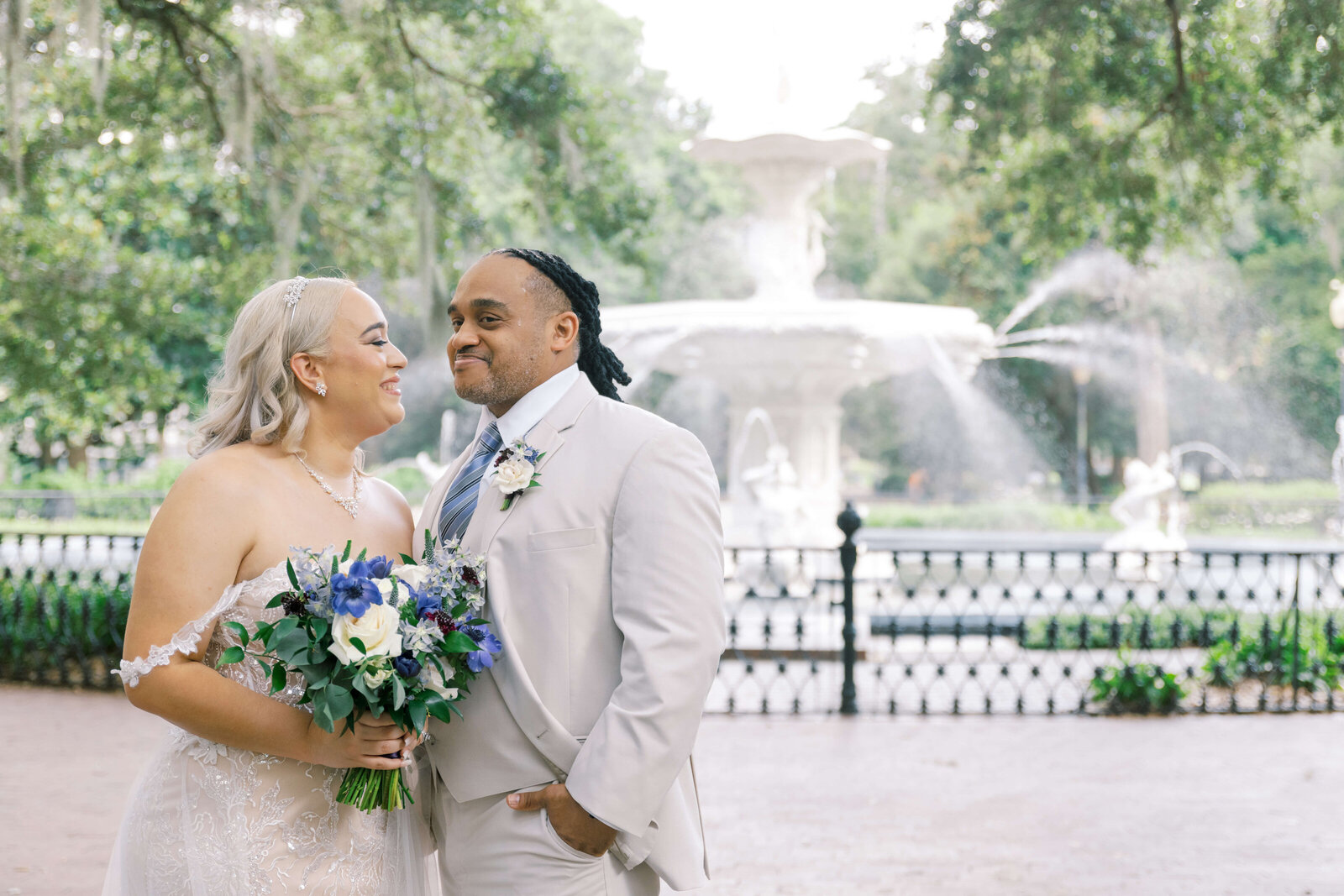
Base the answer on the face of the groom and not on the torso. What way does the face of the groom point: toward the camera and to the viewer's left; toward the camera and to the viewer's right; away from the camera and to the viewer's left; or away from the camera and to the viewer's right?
toward the camera and to the viewer's left

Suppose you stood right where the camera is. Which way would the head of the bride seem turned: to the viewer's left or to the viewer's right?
to the viewer's right

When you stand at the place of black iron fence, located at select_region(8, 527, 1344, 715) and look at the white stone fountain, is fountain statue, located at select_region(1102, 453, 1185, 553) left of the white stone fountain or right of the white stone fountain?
right

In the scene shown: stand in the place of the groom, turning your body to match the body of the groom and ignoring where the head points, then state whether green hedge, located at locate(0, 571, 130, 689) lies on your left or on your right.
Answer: on your right

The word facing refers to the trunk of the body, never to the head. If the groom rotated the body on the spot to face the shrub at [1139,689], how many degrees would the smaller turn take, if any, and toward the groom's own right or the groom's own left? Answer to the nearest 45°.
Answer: approximately 180°

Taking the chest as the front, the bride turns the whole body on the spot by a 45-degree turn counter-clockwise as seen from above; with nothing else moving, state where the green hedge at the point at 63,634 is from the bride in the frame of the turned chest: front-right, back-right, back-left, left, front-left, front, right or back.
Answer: left

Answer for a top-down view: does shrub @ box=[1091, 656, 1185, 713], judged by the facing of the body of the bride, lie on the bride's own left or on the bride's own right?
on the bride's own left

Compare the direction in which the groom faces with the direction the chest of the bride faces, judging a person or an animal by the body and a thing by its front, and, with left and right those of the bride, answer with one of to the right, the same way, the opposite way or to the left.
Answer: to the right

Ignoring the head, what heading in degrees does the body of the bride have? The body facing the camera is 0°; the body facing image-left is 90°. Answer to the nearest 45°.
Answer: approximately 315°
